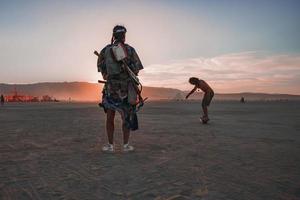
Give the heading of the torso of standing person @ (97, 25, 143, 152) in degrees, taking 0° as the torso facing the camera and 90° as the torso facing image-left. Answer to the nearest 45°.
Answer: approximately 180°
